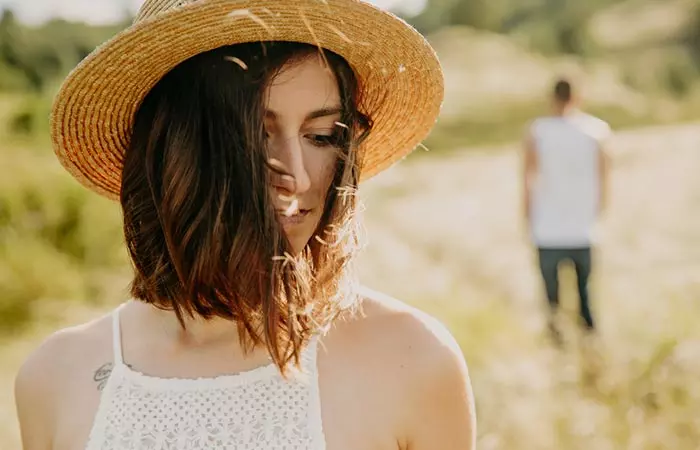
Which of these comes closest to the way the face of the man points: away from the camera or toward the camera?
away from the camera

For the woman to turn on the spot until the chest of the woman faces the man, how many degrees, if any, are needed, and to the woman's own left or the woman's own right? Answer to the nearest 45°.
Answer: approximately 135° to the woman's own left

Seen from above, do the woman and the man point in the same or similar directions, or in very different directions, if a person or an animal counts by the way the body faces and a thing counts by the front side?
very different directions

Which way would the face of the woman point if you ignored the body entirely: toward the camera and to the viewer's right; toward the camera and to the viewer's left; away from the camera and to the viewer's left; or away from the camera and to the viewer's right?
toward the camera and to the viewer's right

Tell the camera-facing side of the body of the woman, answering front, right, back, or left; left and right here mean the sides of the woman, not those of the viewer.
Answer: front

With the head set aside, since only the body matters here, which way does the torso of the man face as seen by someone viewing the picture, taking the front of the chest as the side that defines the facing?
away from the camera

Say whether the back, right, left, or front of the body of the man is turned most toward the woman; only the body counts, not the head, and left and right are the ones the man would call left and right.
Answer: back

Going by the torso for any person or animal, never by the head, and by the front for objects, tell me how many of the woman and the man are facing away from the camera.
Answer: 1

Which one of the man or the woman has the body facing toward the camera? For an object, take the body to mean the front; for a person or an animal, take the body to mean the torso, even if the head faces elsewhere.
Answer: the woman
